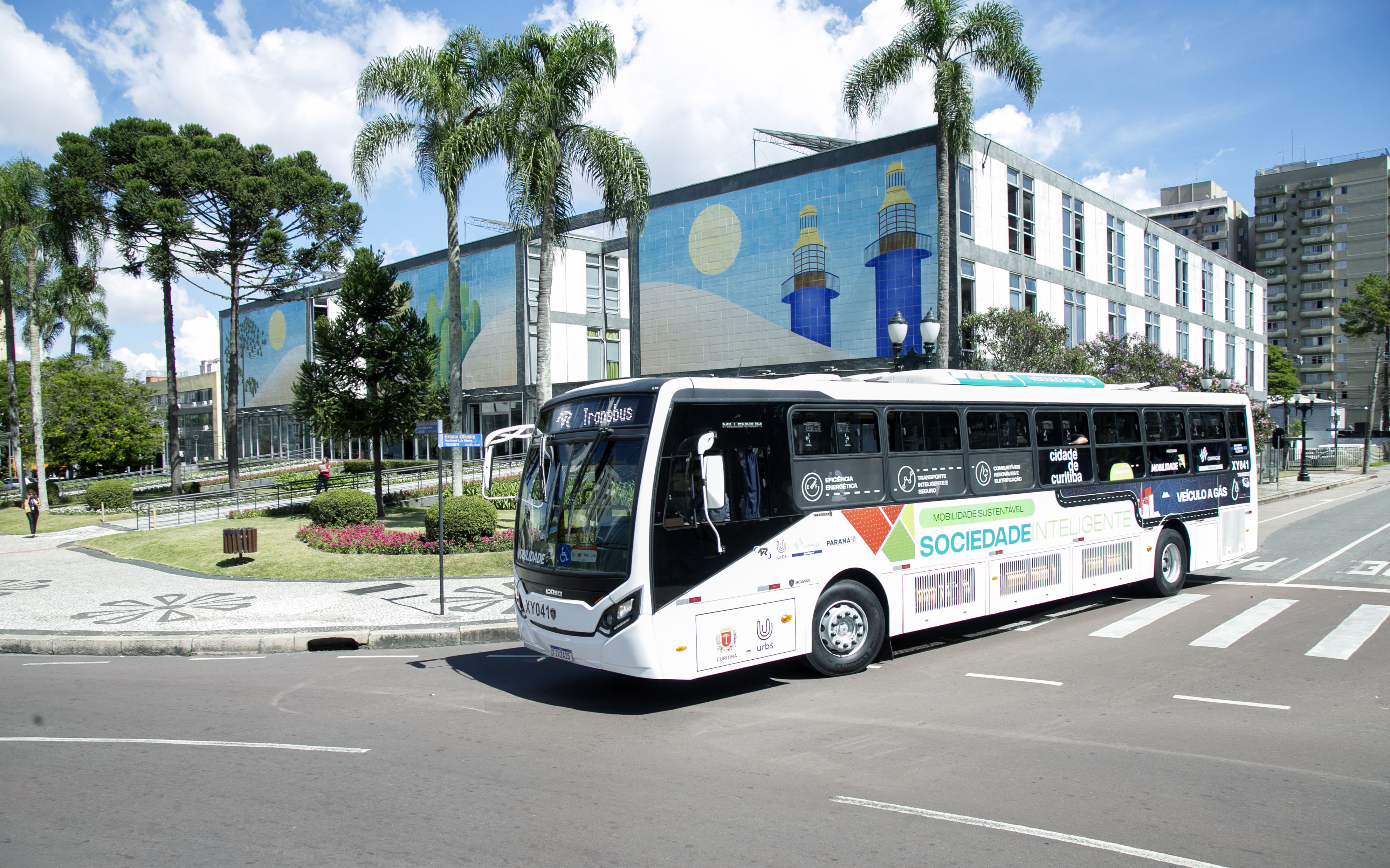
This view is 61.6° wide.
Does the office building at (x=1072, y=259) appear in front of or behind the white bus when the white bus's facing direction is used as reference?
behind

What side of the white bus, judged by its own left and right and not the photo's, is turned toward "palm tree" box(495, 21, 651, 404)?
right

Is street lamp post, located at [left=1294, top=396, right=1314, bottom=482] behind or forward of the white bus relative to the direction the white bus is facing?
behind

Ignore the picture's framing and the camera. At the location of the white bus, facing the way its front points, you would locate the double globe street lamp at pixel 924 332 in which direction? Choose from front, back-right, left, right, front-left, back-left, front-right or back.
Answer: back-right

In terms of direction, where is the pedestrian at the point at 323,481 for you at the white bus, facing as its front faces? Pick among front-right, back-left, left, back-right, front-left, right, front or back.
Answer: right

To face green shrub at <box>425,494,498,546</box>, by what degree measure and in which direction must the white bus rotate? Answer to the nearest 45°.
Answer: approximately 90° to its right

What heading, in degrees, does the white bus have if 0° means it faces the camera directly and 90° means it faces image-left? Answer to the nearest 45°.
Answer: approximately 45°

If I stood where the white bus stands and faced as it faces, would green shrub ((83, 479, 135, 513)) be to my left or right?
on my right

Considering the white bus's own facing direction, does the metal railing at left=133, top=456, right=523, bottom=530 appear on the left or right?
on its right

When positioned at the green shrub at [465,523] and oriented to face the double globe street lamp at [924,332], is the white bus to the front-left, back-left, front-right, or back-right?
front-right

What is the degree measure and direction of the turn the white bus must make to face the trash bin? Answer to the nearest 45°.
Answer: approximately 90° to its right

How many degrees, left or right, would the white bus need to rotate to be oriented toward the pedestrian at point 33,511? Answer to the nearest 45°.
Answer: approximately 90° to its right

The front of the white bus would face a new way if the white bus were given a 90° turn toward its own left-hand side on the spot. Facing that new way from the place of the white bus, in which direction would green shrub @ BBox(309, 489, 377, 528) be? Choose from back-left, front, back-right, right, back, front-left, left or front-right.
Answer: back

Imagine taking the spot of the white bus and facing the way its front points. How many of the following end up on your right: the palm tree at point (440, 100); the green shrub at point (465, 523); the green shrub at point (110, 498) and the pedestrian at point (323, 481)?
4
